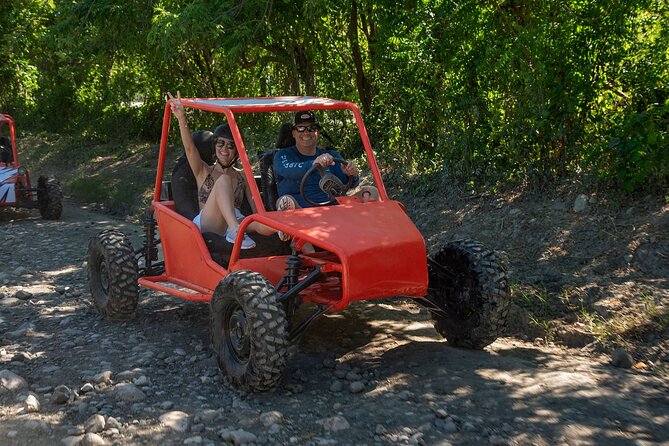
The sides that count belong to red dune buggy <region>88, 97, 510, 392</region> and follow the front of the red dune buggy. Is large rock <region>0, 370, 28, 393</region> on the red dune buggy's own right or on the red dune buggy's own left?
on the red dune buggy's own right

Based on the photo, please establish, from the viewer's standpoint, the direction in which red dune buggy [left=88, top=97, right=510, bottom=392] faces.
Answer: facing the viewer and to the right of the viewer

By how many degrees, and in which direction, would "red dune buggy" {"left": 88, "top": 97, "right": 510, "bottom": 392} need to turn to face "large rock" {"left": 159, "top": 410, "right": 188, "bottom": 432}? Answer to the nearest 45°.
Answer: approximately 90° to its right

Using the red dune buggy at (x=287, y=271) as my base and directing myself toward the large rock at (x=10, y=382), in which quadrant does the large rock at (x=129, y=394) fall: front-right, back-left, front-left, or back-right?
front-left

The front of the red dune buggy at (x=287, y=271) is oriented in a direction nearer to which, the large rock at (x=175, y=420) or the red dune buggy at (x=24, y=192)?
the large rock

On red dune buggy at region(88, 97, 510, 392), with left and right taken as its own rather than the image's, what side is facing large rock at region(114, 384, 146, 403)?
right

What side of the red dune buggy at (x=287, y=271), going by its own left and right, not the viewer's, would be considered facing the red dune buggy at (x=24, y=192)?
back
